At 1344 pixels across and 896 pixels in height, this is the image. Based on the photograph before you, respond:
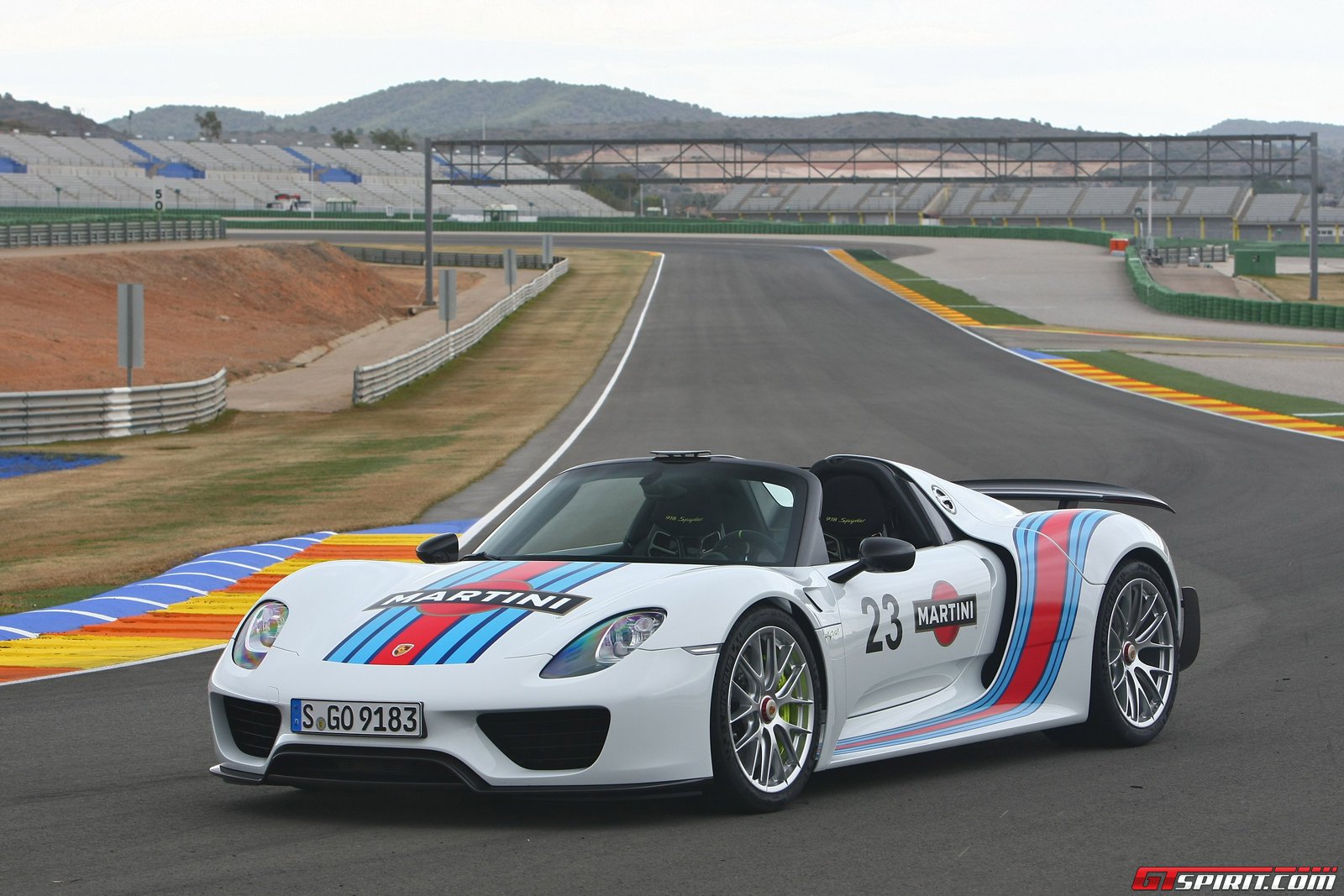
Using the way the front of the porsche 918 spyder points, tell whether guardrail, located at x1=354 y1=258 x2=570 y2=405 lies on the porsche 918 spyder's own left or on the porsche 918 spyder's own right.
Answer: on the porsche 918 spyder's own right

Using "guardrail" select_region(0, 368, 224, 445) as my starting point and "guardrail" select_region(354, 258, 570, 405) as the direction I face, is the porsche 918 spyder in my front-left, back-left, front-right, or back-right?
back-right

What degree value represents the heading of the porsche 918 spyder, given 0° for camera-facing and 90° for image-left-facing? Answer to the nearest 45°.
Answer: approximately 45°

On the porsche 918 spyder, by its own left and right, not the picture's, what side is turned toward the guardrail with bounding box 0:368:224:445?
right

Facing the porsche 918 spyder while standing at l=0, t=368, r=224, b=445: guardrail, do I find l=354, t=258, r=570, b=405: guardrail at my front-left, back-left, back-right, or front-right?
back-left
